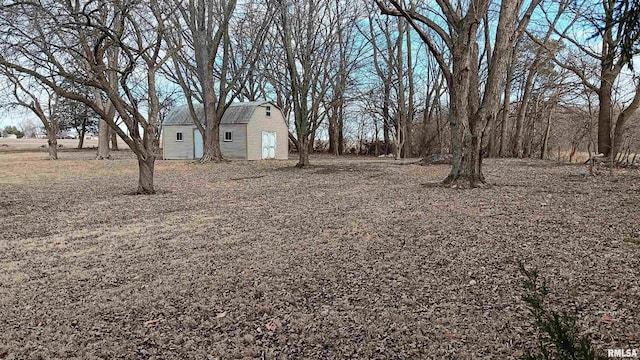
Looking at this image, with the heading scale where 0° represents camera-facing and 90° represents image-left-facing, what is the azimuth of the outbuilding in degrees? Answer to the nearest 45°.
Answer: approximately 315°

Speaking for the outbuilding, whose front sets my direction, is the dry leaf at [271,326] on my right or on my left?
on my right

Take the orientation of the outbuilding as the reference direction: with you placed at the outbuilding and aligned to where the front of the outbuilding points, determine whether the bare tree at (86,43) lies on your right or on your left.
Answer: on your right

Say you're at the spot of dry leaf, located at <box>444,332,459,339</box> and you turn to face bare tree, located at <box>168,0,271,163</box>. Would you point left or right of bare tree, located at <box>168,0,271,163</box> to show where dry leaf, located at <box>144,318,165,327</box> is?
left

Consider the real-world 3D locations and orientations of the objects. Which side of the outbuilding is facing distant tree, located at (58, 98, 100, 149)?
back

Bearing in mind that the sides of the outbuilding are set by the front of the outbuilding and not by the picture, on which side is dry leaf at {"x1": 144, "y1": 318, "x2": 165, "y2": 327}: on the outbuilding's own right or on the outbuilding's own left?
on the outbuilding's own right

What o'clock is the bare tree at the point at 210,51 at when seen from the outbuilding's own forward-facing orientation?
The bare tree is roughly at 2 o'clock from the outbuilding.

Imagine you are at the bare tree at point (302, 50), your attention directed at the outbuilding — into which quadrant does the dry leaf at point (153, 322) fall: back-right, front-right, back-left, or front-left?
back-left

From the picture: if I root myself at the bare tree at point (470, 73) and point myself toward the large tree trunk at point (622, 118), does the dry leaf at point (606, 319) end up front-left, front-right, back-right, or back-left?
back-right
